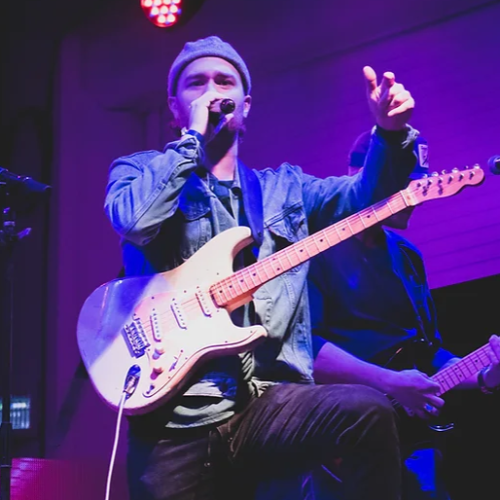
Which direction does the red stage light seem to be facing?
toward the camera
